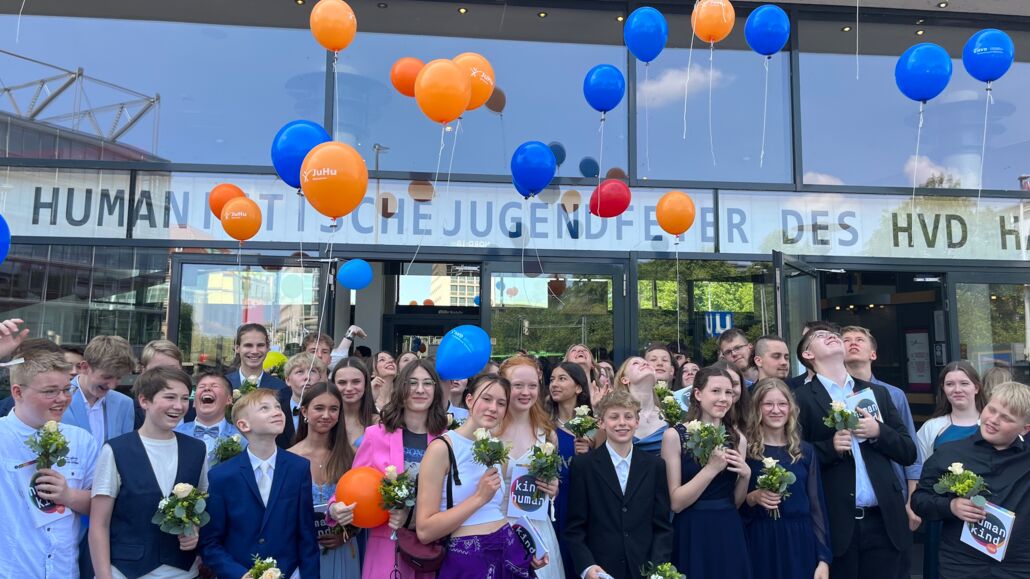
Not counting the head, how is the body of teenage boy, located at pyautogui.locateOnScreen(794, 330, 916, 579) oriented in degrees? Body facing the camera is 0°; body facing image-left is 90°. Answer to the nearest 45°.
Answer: approximately 0°

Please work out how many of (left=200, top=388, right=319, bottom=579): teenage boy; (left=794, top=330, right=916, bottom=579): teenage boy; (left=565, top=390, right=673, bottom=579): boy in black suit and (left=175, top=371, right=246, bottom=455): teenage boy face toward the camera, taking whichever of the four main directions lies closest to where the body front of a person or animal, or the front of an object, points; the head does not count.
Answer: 4

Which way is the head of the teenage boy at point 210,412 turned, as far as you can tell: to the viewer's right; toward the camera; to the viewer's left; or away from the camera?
toward the camera

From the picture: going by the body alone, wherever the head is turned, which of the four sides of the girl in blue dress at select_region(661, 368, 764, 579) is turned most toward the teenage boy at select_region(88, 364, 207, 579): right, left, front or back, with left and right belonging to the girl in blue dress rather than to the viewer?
right

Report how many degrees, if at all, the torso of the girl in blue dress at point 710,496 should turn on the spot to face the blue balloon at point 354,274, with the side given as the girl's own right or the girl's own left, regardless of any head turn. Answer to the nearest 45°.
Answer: approximately 180°

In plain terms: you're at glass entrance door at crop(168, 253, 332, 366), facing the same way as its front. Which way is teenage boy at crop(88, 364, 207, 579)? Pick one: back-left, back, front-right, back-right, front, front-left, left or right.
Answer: front

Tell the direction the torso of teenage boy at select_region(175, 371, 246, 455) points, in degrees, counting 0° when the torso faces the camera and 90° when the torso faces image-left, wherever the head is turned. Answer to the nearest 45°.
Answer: approximately 0°

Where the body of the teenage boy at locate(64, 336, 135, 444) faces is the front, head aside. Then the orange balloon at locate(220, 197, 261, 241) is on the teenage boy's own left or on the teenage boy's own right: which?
on the teenage boy's own left

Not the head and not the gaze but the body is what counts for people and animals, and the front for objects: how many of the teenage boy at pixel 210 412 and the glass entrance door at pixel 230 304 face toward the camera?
2

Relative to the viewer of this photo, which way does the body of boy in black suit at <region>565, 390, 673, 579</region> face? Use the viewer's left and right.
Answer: facing the viewer

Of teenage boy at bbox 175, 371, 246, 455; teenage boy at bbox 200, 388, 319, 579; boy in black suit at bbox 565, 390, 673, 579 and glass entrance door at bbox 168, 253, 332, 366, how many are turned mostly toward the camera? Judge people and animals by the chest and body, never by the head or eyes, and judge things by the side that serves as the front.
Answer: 4

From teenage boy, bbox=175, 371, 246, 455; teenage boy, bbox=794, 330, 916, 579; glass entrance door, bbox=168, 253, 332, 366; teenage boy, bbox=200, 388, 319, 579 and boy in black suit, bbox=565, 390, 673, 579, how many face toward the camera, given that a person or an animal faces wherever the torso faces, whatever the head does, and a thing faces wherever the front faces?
5

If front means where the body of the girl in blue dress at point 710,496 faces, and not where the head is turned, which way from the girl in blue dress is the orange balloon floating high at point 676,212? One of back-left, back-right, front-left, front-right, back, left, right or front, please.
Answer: back-left

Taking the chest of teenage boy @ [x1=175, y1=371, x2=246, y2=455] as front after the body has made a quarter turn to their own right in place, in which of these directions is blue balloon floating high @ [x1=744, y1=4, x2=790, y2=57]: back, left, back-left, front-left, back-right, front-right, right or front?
back
